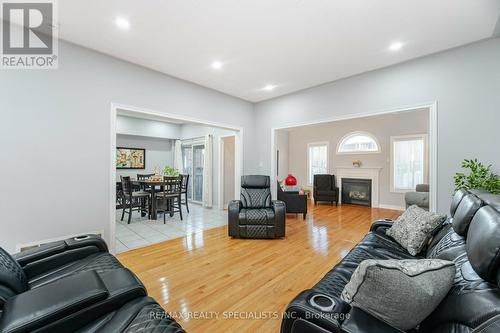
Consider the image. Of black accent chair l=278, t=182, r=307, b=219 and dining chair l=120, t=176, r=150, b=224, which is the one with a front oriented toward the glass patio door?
the dining chair

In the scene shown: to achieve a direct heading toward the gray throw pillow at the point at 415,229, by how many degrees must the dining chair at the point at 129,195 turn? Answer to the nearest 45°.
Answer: approximately 90° to its right

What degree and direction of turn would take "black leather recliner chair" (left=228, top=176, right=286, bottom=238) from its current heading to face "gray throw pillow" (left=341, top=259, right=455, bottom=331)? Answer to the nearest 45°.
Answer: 0° — it already faces it

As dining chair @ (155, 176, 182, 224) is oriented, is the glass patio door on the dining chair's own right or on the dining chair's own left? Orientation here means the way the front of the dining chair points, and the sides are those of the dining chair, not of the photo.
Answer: on the dining chair's own right

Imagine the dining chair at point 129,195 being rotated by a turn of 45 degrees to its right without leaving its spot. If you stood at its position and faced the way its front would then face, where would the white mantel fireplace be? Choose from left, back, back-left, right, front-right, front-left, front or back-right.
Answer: front

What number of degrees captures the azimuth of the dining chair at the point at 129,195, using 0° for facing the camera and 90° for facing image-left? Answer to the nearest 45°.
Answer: approximately 225°

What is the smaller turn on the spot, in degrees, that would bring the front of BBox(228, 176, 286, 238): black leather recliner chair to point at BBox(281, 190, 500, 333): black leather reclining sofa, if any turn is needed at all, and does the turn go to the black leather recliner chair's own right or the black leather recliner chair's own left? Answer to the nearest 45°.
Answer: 0° — it already faces it

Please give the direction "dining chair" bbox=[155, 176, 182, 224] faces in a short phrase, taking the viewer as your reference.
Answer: facing away from the viewer and to the left of the viewer

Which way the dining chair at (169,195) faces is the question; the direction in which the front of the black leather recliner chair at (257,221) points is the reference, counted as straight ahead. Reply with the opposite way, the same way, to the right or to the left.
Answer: to the right

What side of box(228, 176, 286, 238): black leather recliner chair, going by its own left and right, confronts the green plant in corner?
left

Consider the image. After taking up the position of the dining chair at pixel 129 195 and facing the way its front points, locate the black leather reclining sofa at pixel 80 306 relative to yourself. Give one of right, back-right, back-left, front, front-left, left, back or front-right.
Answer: back-right
